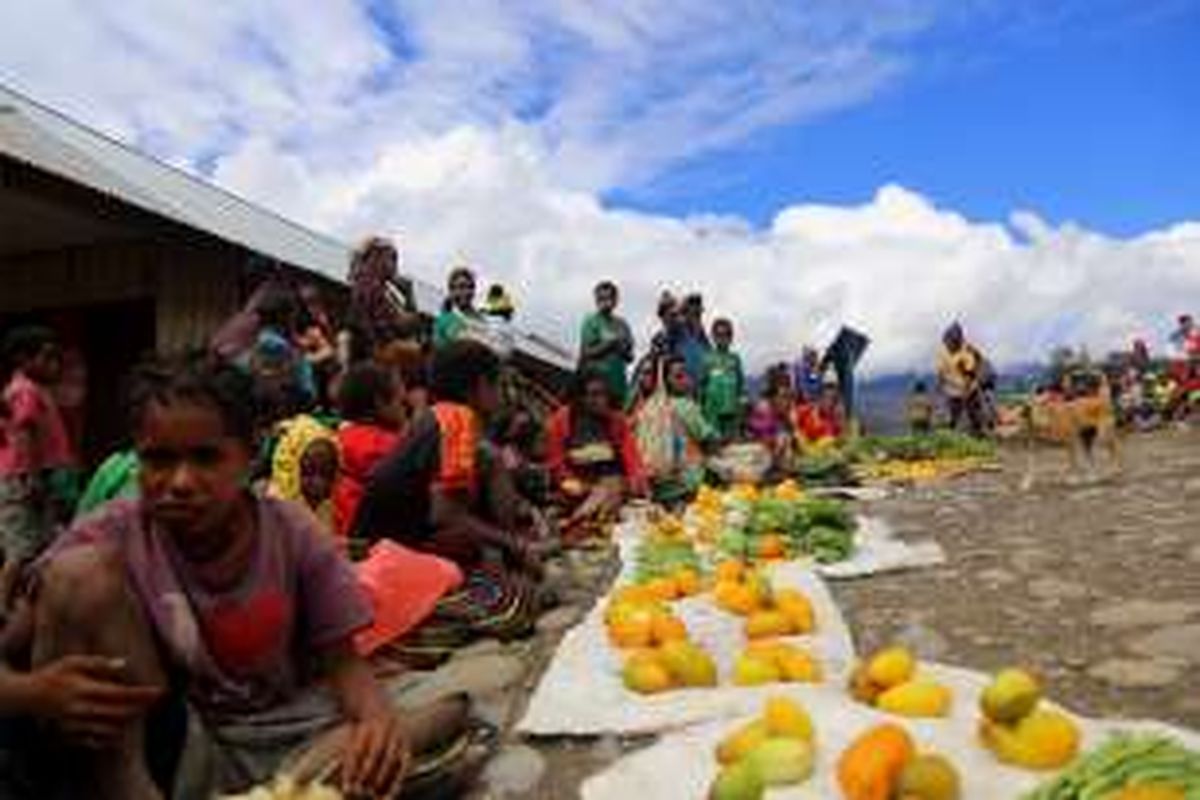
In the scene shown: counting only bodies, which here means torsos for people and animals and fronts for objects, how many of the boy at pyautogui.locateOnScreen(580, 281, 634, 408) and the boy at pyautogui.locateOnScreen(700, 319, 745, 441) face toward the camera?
2

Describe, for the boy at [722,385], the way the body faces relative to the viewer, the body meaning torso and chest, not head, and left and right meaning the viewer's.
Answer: facing the viewer

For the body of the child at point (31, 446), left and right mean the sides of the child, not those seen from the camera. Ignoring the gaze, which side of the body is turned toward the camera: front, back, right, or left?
right

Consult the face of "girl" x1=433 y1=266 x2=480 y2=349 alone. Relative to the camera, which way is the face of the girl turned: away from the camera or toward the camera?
toward the camera

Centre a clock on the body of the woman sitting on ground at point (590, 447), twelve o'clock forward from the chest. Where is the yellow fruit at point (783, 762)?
The yellow fruit is roughly at 12 o'clock from the woman sitting on ground.

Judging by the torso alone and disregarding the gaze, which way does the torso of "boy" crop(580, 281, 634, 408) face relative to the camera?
toward the camera

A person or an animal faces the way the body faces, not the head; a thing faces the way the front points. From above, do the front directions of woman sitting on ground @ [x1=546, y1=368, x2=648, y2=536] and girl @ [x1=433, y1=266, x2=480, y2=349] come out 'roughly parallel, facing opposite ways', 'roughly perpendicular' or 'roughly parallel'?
roughly parallel

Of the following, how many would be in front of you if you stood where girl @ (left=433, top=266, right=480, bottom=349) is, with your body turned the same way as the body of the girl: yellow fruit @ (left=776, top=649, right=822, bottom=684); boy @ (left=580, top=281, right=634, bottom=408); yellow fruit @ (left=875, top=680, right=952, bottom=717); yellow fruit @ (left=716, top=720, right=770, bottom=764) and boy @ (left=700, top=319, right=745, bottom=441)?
3

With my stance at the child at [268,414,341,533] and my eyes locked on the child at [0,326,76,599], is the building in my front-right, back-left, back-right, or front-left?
front-right

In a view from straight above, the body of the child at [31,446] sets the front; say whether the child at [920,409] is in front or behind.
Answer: in front

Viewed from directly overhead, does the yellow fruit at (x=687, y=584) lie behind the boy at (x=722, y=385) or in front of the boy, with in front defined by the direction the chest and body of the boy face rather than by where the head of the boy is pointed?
in front
